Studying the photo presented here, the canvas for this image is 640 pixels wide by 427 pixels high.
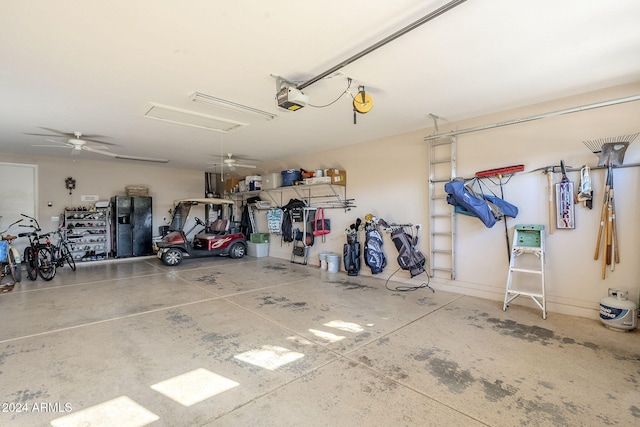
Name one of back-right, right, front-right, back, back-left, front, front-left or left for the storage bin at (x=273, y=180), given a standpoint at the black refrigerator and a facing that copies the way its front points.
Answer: front-left

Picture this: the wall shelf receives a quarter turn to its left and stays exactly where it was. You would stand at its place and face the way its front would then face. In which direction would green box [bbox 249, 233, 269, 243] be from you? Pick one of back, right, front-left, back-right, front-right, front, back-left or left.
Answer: back

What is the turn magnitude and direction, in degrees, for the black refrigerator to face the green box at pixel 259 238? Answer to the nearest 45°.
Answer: approximately 45° to its left

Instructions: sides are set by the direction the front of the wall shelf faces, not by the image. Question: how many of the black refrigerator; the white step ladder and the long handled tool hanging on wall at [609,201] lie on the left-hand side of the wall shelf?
2

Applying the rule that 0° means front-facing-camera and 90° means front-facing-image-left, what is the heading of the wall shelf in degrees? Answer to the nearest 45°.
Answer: approximately 45°

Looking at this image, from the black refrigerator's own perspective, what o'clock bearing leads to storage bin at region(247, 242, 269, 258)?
The storage bin is roughly at 10 o'clock from the black refrigerator.

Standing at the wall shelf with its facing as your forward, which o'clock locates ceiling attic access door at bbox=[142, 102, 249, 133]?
The ceiling attic access door is roughly at 12 o'clock from the wall shelf.

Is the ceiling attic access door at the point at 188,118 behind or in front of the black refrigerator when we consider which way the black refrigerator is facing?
in front

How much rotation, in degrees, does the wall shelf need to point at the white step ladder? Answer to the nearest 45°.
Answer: approximately 90° to its left

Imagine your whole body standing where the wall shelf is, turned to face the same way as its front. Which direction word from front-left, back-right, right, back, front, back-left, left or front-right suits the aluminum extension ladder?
left

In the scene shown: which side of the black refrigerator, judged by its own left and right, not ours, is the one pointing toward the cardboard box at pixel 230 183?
left

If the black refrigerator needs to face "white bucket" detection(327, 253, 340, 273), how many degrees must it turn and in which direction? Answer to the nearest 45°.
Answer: approximately 45° to its left

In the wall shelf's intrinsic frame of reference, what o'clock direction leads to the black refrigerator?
The black refrigerator is roughly at 2 o'clock from the wall shelf.

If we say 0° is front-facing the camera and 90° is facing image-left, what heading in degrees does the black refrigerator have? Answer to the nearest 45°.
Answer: approximately 0°

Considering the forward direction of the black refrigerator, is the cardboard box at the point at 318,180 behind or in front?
in front

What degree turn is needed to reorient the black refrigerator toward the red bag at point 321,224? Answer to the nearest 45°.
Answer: approximately 45° to its left

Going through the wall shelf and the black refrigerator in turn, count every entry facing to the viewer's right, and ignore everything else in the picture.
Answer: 0

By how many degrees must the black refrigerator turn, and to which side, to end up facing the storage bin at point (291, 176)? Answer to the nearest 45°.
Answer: approximately 45° to its left

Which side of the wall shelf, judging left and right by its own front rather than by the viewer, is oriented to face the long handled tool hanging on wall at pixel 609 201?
left
